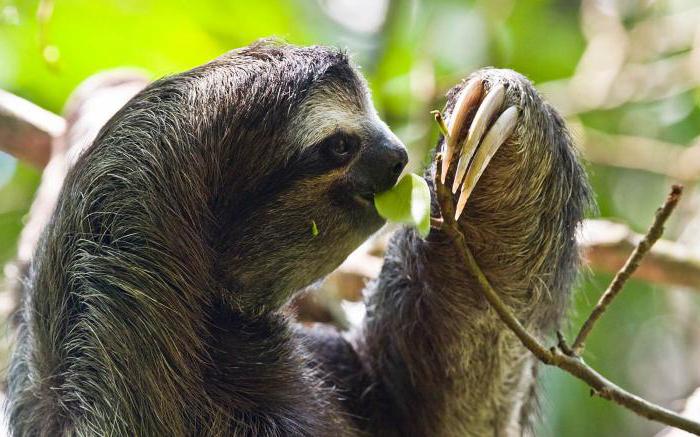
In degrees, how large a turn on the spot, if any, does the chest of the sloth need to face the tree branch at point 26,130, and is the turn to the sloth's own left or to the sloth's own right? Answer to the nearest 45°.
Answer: approximately 135° to the sloth's own left

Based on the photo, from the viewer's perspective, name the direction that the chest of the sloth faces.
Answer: to the viewer's right

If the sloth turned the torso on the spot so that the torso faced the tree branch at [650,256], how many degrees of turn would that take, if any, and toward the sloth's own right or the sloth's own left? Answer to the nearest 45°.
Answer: approximately 45° to the sloth's own left
